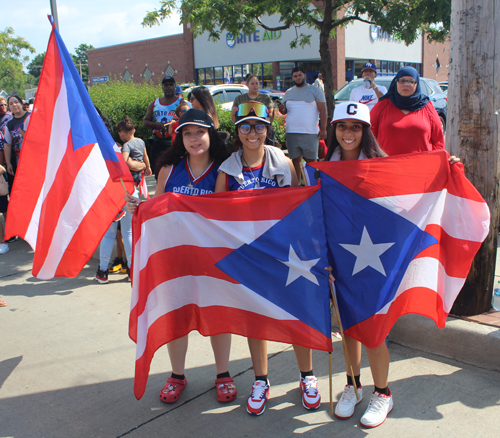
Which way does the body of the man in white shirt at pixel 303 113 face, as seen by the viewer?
toward the camera

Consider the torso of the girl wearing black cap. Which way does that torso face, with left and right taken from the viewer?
facing the viewer

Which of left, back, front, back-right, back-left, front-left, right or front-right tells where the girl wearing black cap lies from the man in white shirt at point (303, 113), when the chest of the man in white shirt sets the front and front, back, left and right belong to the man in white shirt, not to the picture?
front

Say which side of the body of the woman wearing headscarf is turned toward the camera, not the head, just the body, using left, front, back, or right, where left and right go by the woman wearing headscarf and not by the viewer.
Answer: front

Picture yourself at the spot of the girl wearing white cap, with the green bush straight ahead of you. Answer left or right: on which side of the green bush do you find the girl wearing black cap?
left

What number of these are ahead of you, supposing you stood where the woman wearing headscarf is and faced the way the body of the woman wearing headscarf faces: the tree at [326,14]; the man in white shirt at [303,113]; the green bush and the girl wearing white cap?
1

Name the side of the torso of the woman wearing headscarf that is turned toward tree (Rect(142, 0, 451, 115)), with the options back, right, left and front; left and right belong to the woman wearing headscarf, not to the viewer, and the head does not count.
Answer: back

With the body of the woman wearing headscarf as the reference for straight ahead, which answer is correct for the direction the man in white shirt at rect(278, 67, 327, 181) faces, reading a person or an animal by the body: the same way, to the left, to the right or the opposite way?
the same way

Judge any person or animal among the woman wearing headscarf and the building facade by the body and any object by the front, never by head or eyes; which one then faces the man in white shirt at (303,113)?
the building facade

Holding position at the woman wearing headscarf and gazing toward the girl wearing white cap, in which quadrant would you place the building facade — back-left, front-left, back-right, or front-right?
back-right

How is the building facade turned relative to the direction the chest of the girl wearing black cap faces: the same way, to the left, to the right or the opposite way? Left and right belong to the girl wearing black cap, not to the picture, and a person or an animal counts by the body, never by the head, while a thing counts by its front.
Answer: the same way

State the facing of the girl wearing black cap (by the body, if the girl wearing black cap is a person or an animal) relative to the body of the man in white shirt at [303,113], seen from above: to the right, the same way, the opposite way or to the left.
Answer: the same way

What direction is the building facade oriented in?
toward the camera

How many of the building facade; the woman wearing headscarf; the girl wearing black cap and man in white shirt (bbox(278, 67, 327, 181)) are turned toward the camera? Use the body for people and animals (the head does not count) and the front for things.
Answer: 4

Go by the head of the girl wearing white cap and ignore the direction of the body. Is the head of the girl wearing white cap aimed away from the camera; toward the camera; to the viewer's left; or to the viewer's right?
toward the camera

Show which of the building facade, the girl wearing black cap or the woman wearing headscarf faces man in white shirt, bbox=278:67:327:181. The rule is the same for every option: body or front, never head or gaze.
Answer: the building facade

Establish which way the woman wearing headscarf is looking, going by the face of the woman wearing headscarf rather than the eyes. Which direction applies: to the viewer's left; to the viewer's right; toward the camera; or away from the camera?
toward the camera
